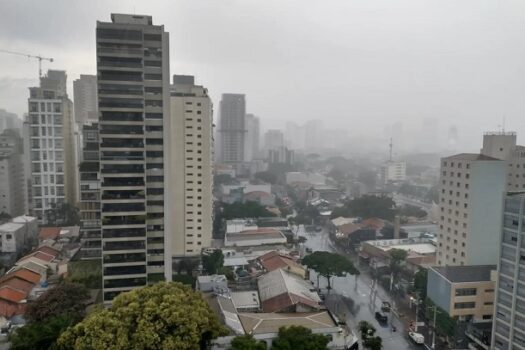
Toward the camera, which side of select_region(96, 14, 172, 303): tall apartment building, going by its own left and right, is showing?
front

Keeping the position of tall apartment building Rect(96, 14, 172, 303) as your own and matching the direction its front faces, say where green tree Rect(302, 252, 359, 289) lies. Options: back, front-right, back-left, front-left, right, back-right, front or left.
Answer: left

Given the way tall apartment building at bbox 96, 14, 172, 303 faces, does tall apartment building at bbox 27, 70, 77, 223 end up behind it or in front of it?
behind

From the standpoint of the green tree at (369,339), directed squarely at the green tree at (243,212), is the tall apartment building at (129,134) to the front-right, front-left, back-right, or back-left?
front-left

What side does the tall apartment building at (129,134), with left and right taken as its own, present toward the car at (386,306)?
left

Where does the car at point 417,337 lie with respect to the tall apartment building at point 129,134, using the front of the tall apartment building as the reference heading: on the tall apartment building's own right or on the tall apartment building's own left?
on the tall apartment building's own left

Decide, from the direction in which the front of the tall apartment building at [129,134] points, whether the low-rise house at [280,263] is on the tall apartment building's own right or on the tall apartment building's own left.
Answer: on the tall apartment building's own left

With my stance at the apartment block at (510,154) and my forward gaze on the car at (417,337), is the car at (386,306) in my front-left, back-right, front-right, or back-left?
front-right

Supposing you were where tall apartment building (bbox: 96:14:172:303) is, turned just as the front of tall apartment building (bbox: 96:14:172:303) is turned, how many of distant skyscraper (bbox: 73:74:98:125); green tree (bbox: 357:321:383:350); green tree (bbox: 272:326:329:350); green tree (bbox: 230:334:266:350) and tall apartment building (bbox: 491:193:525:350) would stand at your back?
1

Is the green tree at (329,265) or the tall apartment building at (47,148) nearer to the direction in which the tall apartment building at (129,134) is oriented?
the green tree

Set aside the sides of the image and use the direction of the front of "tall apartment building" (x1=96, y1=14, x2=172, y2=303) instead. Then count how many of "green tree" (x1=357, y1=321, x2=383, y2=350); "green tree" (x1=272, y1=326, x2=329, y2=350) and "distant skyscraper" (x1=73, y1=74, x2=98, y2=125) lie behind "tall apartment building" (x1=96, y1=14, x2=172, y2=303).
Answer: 1
